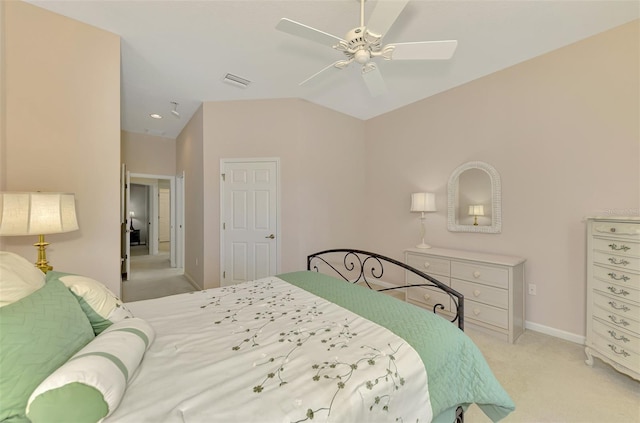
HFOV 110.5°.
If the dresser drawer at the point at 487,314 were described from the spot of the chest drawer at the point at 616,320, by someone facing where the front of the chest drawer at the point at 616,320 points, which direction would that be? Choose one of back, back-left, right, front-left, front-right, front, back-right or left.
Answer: front-right

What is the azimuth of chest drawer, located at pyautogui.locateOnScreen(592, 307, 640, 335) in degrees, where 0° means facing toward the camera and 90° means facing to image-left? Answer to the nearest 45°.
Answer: approximately 45°

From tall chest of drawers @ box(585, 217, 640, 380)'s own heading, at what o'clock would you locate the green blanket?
The green blanket is roughly at 11 o'clock from the tall chest of drawers.

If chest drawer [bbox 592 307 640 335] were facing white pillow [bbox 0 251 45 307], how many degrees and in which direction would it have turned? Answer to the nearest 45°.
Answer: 0° — it already faces it

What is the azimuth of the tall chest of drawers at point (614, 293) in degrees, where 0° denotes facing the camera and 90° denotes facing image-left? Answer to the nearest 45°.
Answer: approximately 45°

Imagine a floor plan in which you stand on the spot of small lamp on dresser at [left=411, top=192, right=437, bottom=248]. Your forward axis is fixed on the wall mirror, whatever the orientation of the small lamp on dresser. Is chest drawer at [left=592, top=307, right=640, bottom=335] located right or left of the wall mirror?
right
